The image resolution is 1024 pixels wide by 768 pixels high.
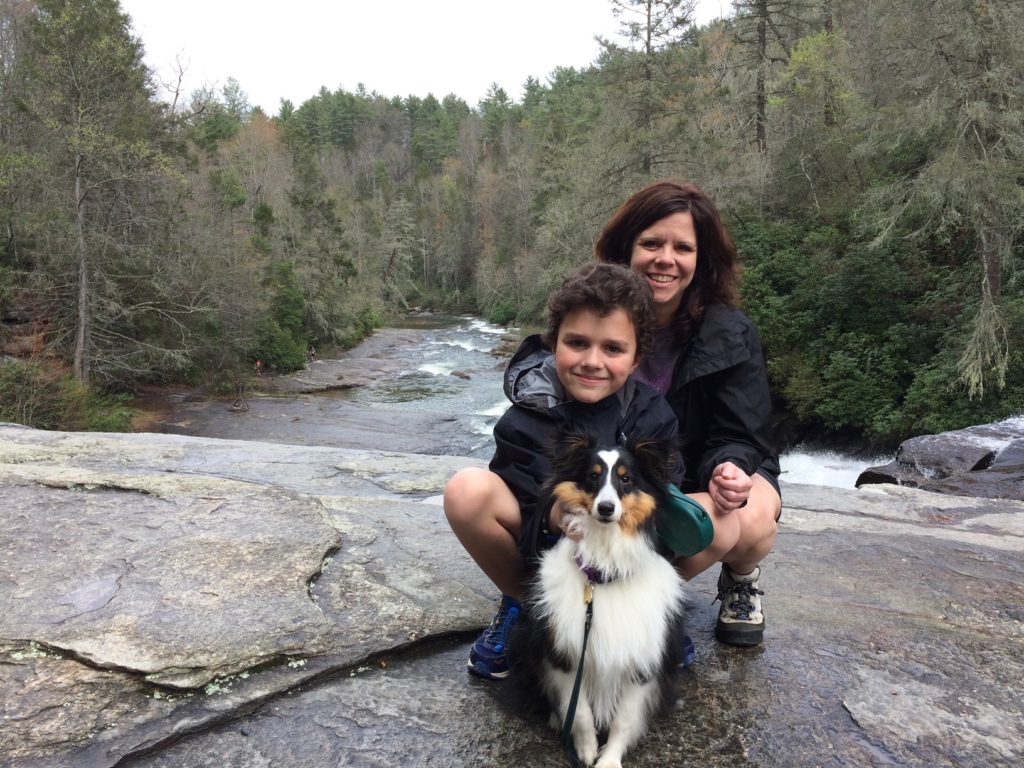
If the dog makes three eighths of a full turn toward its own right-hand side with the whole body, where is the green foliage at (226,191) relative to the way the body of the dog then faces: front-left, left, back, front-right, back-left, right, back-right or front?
front

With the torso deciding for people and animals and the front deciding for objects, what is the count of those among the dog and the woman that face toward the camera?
2

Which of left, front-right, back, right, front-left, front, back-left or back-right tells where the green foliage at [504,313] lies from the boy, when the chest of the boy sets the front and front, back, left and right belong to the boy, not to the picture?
back

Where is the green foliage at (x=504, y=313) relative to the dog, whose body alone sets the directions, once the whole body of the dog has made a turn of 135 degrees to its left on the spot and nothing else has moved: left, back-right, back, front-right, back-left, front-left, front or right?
front-left

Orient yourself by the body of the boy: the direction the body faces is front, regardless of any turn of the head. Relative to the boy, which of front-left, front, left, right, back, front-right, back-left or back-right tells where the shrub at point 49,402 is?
back-right

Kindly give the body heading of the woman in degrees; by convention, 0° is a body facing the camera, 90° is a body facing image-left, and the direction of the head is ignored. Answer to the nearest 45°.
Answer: approximately 0°

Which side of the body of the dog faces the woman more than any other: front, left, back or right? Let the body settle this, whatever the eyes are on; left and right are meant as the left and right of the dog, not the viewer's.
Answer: back

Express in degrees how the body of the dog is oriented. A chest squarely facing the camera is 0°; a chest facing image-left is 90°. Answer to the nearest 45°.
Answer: approximately 0°

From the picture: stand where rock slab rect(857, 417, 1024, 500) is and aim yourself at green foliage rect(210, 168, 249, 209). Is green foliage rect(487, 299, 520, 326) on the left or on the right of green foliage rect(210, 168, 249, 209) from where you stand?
right
